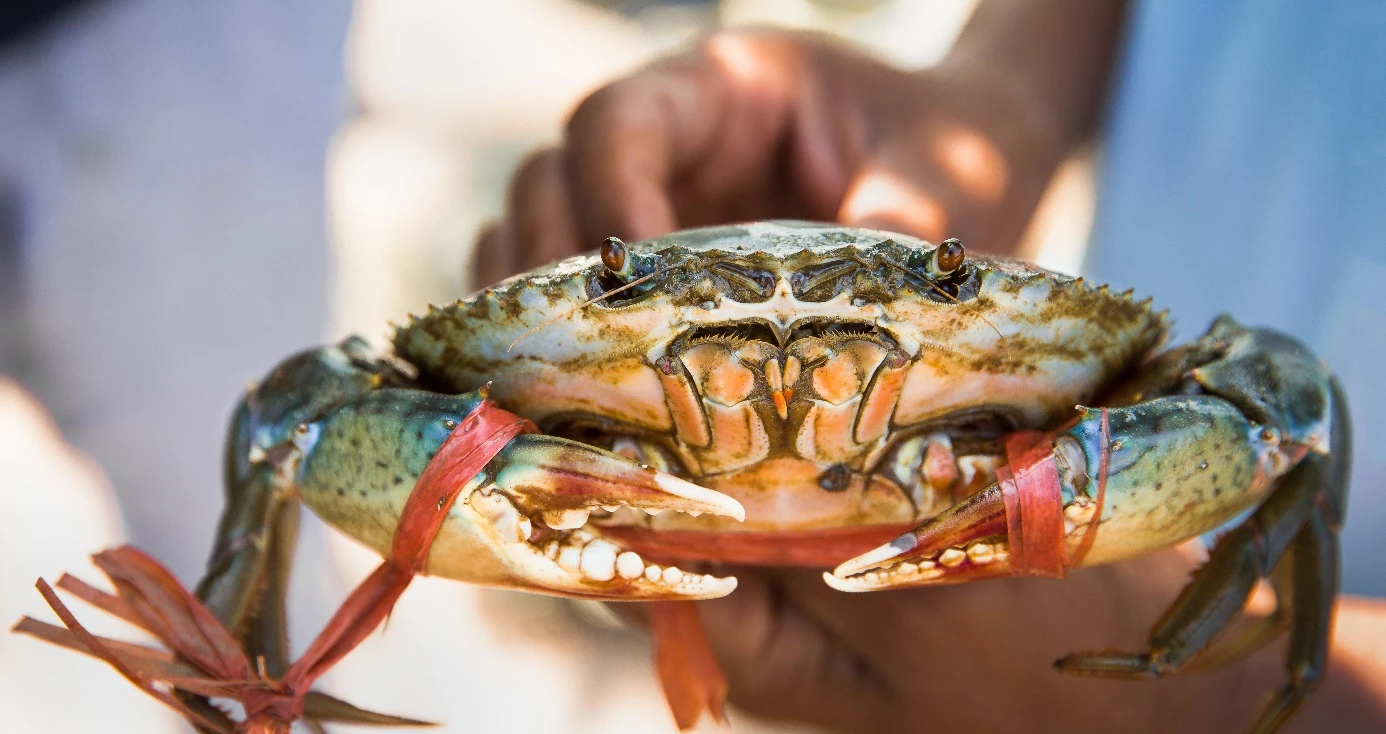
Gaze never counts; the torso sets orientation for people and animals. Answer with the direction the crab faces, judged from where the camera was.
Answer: facing the viewer
